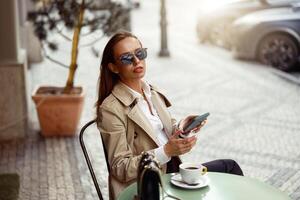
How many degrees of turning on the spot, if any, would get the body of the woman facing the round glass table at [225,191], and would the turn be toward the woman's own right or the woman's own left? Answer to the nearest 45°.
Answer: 0° — they already face it

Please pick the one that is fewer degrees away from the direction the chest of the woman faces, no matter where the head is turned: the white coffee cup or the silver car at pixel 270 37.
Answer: the white coffee cup

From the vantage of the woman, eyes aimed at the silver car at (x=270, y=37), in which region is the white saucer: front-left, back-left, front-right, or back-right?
back-right

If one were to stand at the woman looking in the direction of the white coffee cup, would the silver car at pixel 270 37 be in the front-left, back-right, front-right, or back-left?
back-left

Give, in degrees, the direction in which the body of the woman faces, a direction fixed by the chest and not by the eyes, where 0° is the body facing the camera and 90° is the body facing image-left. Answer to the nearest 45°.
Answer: approximately 315°

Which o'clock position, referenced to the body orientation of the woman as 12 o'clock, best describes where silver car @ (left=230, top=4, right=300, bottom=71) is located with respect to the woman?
The silver car is roughly at 8 o'clock from the woman.

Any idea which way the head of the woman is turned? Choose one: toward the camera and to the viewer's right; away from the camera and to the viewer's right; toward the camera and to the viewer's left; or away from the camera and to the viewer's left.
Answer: toward the camera and to the viewer's right

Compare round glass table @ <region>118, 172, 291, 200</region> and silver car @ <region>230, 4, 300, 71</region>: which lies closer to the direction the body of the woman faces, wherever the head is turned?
the round glass table
